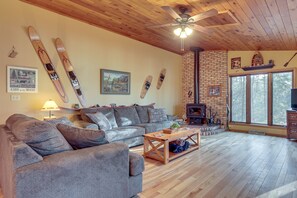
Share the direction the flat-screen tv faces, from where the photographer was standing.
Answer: facing the viewer and to the left of the viewer

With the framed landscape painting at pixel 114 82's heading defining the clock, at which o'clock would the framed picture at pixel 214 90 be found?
The framed picture is roughly at 10 o'clock from the framed landscape painting.

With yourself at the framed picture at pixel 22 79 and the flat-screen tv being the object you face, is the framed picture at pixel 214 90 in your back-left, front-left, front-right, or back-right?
front-left

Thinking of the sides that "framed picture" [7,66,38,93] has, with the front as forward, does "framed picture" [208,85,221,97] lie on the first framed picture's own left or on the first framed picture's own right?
on the first framed picture's own left

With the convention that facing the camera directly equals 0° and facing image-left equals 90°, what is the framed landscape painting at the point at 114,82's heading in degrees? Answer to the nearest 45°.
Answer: approximately 315°

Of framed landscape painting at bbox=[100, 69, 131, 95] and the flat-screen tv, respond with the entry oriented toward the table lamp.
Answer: the flat-screen tv

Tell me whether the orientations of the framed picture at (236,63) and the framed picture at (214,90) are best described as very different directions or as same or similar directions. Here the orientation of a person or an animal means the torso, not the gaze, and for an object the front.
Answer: same or similar directions

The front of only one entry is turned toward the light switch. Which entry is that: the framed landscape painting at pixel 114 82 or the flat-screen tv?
the flat-screen tv

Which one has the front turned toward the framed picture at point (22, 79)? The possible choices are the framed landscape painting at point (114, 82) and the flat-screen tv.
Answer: the flat-screen tv

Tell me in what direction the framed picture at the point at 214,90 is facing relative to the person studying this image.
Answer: facing the viewer

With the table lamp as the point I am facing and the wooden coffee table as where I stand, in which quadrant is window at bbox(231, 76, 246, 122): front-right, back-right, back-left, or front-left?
back-right

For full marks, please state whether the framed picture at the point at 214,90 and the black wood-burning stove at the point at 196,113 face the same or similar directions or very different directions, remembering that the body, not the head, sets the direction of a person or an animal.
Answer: same or similar directions

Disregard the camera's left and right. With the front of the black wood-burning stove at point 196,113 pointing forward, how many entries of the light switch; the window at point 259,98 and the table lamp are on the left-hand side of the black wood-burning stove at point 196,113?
1

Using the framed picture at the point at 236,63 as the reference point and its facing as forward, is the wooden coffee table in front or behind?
in front

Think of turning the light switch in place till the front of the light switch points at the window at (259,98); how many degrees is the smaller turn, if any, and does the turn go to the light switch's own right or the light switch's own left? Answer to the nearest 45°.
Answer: approximately 90° to the light switch's own left

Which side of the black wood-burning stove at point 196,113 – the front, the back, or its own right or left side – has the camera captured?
front
